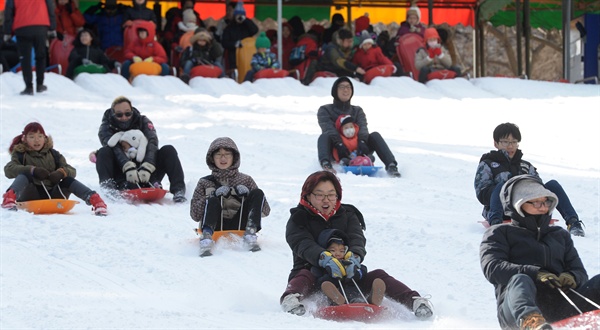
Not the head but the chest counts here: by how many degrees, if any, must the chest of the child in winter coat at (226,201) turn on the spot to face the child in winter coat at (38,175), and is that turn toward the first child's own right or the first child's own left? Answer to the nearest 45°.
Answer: approximately 135° to the first child's own right

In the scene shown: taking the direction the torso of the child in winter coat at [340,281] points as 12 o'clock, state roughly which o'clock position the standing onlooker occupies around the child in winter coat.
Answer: The standing onlooker is roughly at 5 o'clock from the child in winter coat.

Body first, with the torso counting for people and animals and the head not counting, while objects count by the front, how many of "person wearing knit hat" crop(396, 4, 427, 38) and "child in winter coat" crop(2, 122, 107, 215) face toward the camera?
2

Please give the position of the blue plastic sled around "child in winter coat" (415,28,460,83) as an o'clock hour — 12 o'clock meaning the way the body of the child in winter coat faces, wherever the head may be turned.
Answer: The blue plastic sled is roughly at 12 o'clock from the child in winter coat.

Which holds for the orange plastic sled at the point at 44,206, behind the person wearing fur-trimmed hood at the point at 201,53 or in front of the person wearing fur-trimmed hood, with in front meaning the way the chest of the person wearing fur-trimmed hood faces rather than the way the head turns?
in front

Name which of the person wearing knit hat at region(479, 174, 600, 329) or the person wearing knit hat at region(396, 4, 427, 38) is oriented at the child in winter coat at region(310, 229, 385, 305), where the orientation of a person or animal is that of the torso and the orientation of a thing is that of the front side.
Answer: the person wearing knit hat at region(396, 4, 427, 38)

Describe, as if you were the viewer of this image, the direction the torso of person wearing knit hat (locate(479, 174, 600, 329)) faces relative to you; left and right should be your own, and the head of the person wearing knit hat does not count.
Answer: facing the viewer and to the right of the viewer

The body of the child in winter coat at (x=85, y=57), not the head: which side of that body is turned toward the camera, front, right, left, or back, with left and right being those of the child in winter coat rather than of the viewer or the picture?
front

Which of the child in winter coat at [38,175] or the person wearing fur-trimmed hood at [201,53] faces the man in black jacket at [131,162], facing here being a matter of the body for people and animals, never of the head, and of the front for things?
the person wearing fur-trimmed hood

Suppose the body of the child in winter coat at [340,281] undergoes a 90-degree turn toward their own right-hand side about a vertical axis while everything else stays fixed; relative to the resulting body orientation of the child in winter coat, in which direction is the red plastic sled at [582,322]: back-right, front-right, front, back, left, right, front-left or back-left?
back-left

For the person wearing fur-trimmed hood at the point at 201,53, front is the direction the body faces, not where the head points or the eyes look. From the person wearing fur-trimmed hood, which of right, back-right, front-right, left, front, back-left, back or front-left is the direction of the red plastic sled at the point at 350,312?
front

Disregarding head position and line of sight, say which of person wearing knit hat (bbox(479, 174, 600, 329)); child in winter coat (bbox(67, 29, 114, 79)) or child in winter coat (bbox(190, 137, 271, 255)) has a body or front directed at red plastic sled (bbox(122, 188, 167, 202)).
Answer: child in winter coat (bbox(67, 29, 114, 79))

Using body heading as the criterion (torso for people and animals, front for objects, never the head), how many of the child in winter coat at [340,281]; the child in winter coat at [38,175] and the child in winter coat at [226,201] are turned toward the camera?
3

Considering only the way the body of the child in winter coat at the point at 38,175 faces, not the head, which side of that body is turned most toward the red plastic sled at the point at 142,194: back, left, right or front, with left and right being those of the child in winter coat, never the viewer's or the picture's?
left

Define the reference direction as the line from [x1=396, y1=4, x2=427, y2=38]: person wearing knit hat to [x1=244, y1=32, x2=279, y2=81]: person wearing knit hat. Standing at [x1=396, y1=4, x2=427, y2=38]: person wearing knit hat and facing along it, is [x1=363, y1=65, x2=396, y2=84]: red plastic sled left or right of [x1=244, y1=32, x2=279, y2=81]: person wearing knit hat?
left

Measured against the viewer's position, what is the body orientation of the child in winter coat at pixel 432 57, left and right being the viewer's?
facing the viewer
